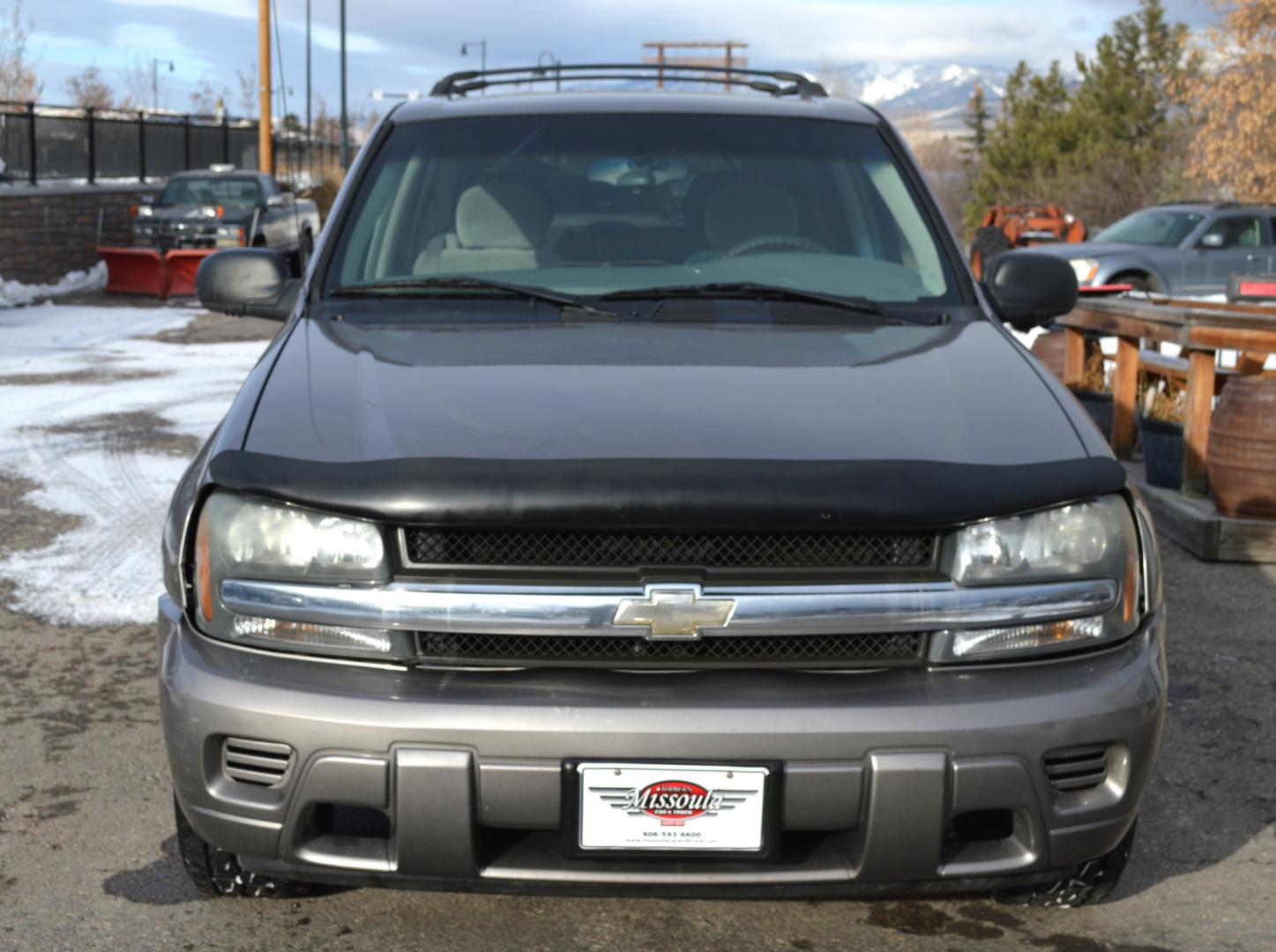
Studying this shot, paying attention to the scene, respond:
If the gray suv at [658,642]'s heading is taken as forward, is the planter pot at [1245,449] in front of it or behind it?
behind

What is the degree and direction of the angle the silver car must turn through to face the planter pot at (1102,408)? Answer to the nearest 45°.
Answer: approximately 45° to its left

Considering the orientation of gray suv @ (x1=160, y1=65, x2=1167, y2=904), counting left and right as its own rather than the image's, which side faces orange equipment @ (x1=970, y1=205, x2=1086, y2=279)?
back

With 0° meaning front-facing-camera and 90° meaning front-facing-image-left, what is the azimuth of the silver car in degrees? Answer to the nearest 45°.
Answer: approximately 45°

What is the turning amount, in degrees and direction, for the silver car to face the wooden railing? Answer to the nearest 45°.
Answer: approximately 45° to its left

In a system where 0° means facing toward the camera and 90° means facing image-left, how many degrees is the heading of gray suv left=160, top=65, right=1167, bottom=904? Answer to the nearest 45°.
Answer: approximately 0°

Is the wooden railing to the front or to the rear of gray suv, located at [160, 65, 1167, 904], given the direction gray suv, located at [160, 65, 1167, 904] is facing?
to the rear

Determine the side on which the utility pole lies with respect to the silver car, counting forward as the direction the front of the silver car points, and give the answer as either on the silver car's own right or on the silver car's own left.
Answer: on the silver car's own right

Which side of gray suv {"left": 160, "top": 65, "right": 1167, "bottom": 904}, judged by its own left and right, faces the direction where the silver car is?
back
